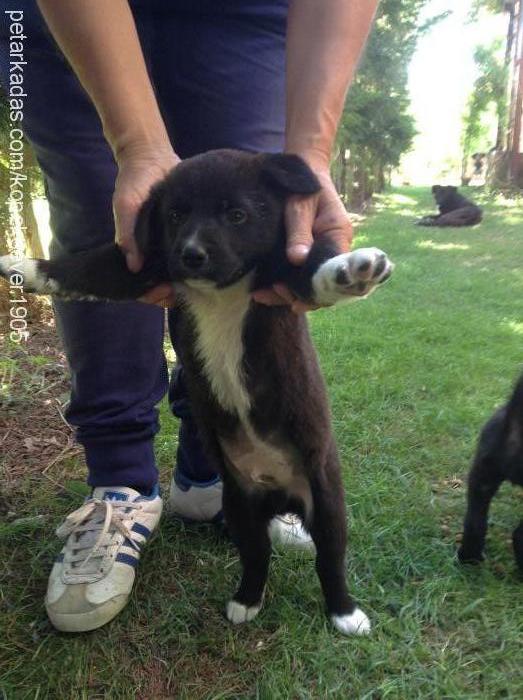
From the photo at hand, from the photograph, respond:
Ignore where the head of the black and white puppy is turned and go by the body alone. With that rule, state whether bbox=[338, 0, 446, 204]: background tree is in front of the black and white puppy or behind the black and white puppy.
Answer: behind

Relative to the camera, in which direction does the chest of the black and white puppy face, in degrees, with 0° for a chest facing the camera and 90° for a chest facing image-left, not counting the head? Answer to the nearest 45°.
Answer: approximately 0°

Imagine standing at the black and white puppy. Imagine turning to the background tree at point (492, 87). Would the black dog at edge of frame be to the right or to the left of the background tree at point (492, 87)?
right

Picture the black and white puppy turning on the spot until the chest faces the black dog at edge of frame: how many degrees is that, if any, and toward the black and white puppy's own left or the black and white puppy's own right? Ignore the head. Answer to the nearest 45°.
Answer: approximately 90° to the black and white puppy's own left

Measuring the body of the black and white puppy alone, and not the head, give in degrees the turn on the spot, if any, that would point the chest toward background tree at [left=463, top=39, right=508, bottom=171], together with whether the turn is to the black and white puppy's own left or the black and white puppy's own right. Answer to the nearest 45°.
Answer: approximately 135° to the black and white puppy's own left
